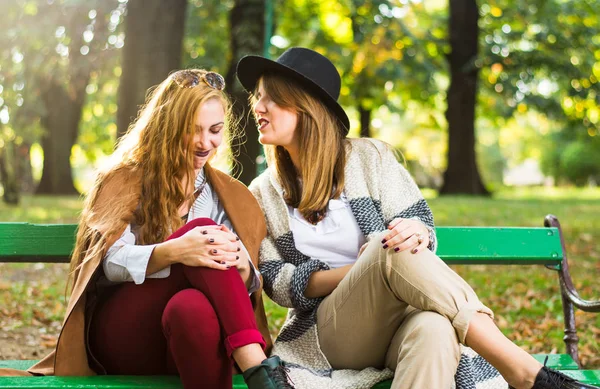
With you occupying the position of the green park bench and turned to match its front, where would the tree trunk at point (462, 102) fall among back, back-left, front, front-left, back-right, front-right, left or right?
back

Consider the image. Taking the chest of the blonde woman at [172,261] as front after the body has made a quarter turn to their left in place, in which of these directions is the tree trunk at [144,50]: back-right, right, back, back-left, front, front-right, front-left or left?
front-left

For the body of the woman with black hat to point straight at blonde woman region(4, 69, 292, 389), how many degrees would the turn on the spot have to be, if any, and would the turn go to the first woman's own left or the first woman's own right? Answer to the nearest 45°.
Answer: approximately 45° to the first woman's own right

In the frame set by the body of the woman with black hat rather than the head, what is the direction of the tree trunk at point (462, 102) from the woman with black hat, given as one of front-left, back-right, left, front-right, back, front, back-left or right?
back

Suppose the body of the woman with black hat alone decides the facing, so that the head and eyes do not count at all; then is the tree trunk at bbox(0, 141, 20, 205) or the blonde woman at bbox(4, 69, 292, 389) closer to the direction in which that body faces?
the blonde woman

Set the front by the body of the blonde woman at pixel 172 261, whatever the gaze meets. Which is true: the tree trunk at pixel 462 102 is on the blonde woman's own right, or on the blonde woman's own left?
on the blonde woman's own left

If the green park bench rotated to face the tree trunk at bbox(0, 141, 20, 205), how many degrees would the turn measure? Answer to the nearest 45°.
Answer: approximately 135° to its right
